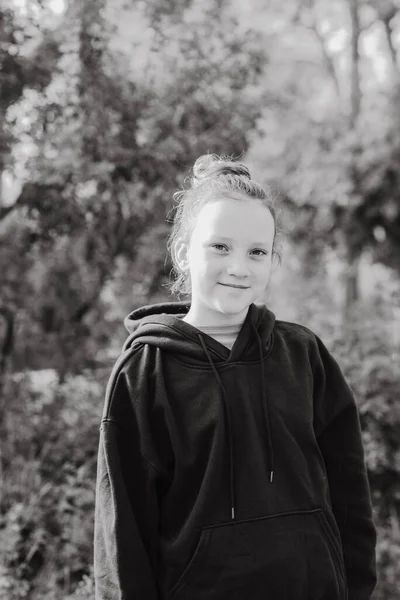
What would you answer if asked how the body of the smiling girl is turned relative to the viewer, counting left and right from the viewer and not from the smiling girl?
facing the viewer and to the right of the viewer
